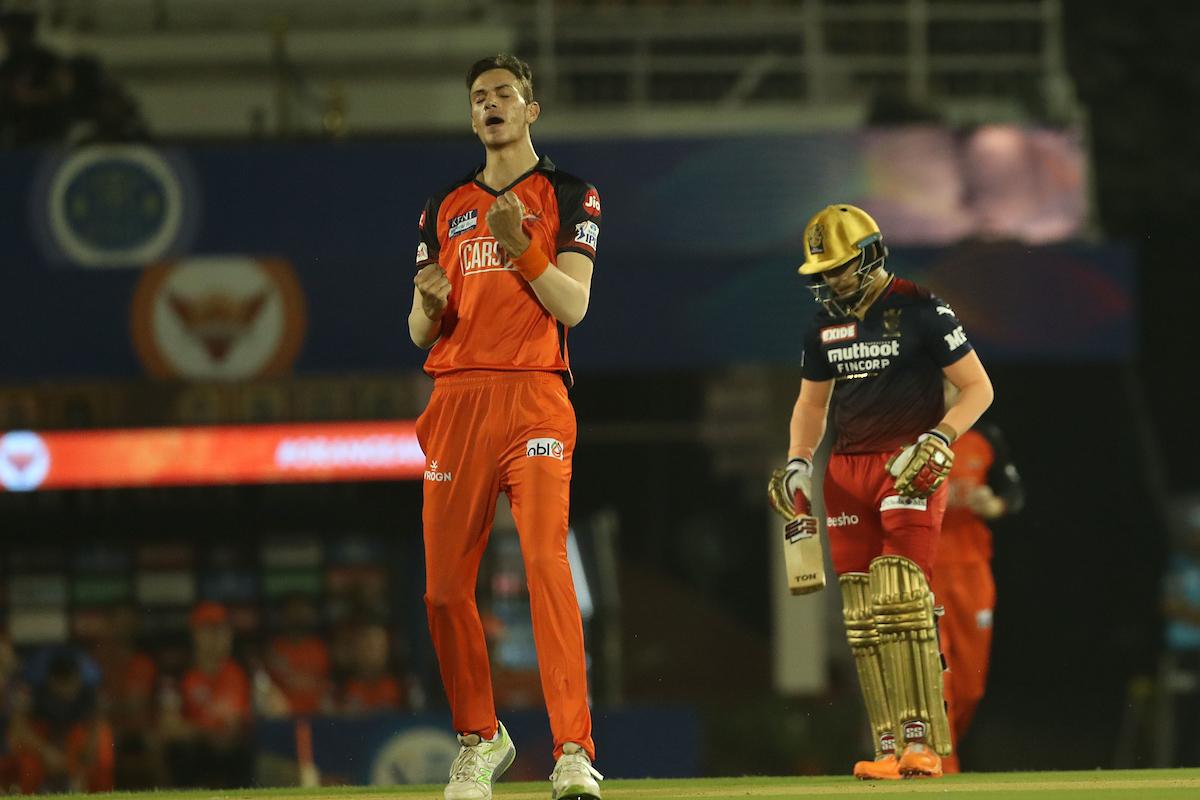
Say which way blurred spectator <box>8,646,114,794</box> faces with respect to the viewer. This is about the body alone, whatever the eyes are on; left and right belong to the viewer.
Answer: facing the viewer

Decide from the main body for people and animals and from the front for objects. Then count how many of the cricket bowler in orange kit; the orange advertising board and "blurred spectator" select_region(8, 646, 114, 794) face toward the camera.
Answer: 3

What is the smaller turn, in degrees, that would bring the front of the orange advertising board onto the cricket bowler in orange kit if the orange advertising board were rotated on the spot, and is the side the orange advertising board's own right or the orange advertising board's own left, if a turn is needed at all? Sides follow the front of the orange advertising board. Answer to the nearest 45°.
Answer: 0° — it already faces them

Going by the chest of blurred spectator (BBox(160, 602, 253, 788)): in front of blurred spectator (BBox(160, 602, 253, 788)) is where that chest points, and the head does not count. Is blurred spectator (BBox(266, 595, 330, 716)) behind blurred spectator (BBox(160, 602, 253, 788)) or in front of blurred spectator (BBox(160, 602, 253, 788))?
behind

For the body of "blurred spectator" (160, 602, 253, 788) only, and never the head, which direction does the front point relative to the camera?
toward the camera

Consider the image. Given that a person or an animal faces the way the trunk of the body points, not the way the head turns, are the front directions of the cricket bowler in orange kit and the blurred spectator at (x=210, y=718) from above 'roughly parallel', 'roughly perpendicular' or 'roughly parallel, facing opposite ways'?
roughly parallel

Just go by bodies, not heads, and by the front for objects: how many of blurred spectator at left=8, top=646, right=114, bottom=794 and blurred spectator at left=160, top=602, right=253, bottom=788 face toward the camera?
2

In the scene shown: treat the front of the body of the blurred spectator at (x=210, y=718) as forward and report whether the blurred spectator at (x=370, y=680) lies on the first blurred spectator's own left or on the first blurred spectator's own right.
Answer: on the first blurred spectator's own left

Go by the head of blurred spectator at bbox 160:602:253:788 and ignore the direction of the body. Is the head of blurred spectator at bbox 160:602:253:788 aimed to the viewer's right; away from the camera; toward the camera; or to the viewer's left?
toward the camera

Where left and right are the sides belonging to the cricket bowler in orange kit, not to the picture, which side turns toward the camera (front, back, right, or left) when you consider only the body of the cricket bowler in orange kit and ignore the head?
front

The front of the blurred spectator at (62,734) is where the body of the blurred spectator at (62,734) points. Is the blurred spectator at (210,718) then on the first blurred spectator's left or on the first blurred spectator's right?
on the first blurred spectator's left

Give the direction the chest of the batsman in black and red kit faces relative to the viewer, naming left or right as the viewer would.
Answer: facing the viewer and to the left of the viewer
